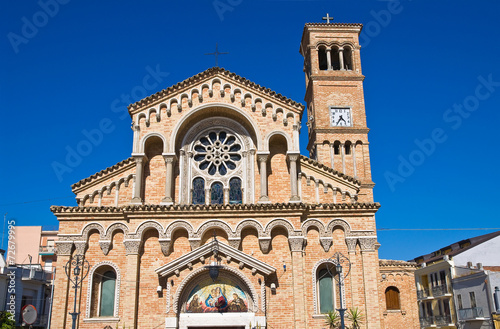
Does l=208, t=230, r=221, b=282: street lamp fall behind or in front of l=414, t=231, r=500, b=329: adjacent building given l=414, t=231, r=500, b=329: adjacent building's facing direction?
in front

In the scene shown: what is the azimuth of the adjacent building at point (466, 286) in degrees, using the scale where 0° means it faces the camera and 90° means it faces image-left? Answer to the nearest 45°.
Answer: approximately 45°
